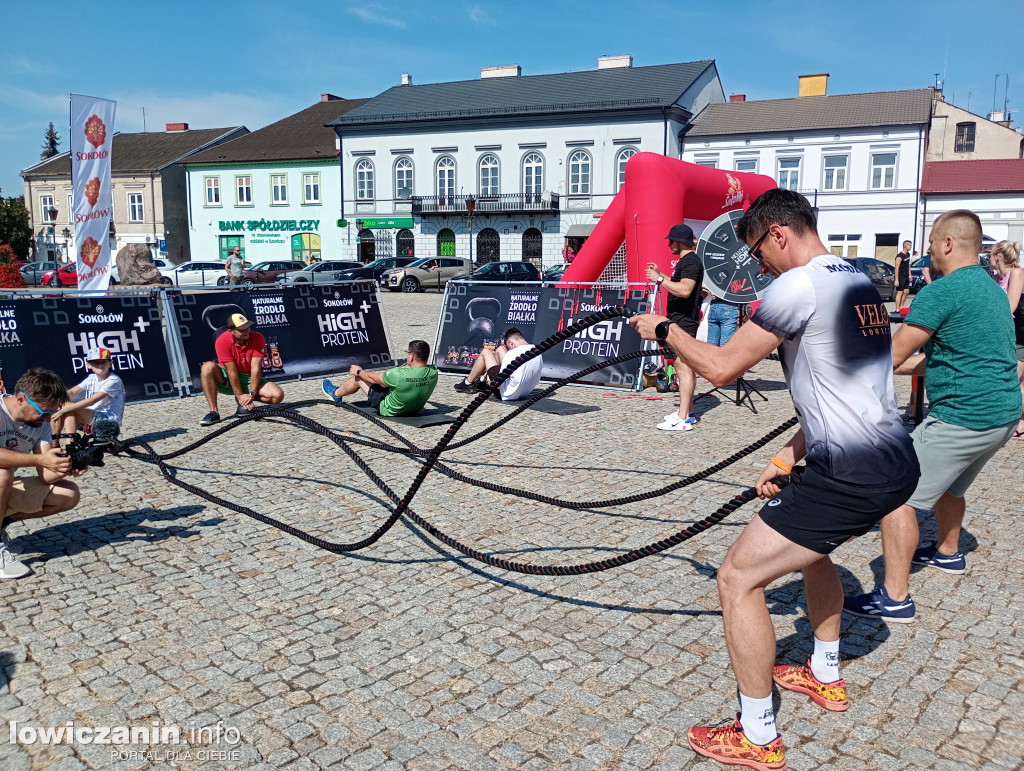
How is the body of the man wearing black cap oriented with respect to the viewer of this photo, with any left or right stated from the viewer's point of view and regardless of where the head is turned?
facing to the left of the viewer

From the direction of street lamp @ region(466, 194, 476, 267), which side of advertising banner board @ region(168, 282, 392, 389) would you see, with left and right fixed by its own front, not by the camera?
back

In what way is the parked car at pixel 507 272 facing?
to the viewer's left

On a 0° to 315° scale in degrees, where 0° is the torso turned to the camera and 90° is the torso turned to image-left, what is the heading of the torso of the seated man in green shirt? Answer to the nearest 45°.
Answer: approximately 135°

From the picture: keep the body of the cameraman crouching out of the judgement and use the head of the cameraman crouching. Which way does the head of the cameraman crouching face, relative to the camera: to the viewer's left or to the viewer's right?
to the viewer's right

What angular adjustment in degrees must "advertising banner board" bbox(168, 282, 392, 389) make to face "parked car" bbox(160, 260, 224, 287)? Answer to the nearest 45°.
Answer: approximately 180°

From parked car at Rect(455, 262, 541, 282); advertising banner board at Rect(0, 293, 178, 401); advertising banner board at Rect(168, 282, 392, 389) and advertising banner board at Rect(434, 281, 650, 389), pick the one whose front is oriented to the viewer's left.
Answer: the parked car

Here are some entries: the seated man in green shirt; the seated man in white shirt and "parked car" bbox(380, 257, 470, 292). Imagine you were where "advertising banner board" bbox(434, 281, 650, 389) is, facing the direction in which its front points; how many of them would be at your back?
1

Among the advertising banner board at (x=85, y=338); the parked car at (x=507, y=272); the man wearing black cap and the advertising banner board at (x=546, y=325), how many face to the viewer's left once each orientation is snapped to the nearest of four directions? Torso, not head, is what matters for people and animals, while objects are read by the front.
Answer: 2

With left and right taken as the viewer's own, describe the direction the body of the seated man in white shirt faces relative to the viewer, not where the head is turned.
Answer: facing away from the viewer and to the left of the viewer

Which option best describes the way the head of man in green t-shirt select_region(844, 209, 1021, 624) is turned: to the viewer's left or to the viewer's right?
to the viewer's left

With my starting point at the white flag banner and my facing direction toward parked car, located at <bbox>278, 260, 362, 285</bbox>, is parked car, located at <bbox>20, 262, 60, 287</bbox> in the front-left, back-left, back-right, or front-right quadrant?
front-left

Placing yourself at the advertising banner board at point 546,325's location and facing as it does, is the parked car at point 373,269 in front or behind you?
behind

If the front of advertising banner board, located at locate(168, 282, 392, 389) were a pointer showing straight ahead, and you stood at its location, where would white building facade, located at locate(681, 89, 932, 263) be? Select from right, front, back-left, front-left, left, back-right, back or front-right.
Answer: back-left

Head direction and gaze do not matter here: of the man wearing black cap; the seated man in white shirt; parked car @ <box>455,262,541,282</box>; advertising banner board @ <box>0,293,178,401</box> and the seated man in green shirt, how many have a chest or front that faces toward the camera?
1

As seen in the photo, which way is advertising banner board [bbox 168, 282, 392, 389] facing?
toward the camera

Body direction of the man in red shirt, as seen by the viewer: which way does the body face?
toward the camera

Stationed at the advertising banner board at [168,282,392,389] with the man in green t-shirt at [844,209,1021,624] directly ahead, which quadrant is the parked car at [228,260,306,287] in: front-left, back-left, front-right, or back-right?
back-left
